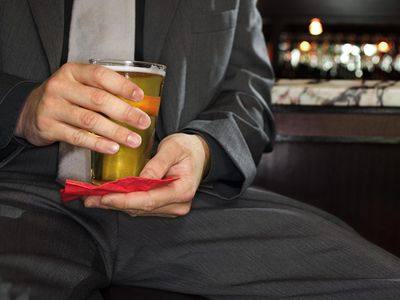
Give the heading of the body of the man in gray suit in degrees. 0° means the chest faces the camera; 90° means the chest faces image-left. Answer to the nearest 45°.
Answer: approximately 0°
